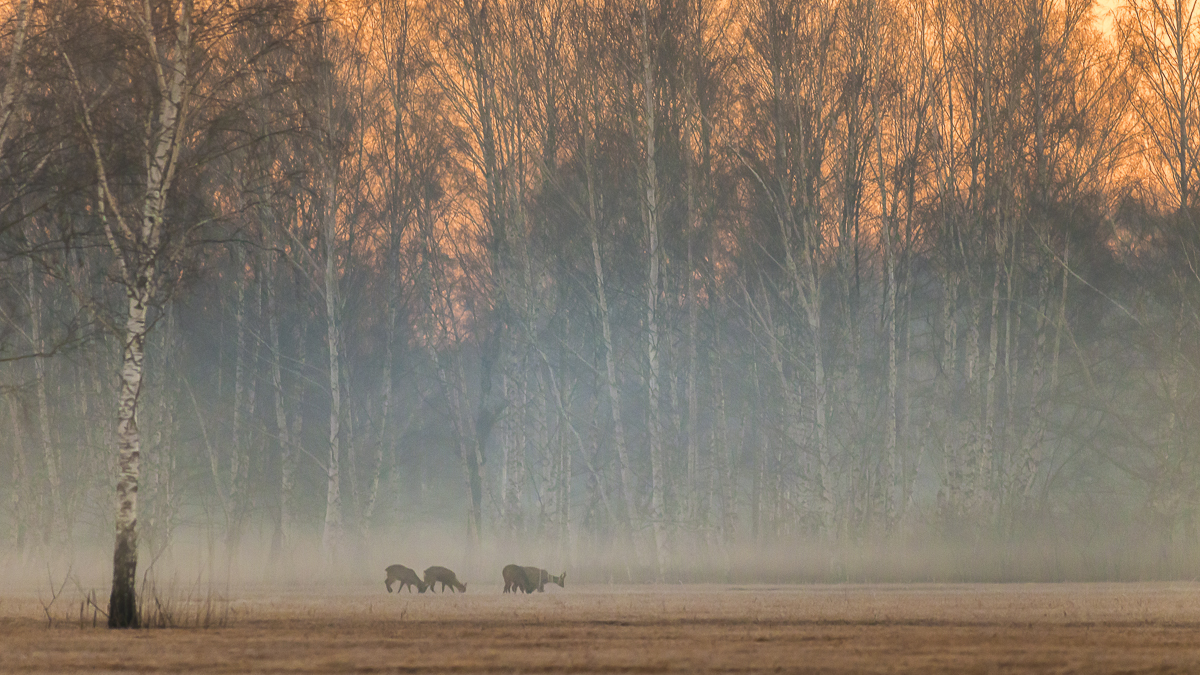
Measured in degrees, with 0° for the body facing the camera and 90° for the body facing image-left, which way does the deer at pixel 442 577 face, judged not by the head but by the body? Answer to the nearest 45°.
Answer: approximately 270°

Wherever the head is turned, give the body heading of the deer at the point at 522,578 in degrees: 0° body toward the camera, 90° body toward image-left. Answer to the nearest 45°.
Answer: approximately 270°

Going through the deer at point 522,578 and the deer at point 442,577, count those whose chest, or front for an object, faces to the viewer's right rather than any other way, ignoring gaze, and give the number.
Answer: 2

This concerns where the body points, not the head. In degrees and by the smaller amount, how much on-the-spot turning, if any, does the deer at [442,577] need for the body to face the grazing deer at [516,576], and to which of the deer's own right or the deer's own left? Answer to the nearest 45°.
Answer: approximately 45° to the deer's own right

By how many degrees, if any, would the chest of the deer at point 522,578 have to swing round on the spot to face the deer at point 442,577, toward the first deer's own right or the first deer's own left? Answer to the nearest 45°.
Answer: approximately 135° to the first deer's own left
